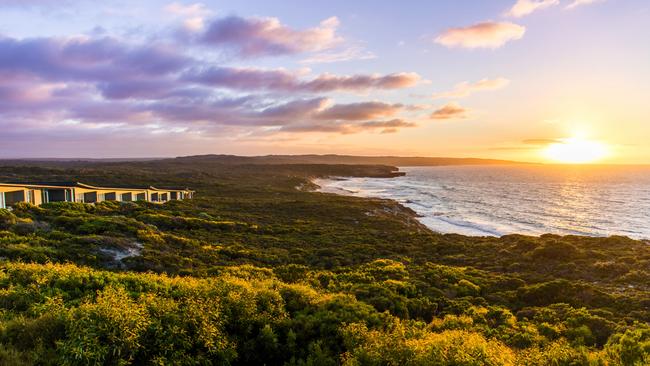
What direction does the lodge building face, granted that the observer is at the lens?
facing the viewer and to the right of the viewer
